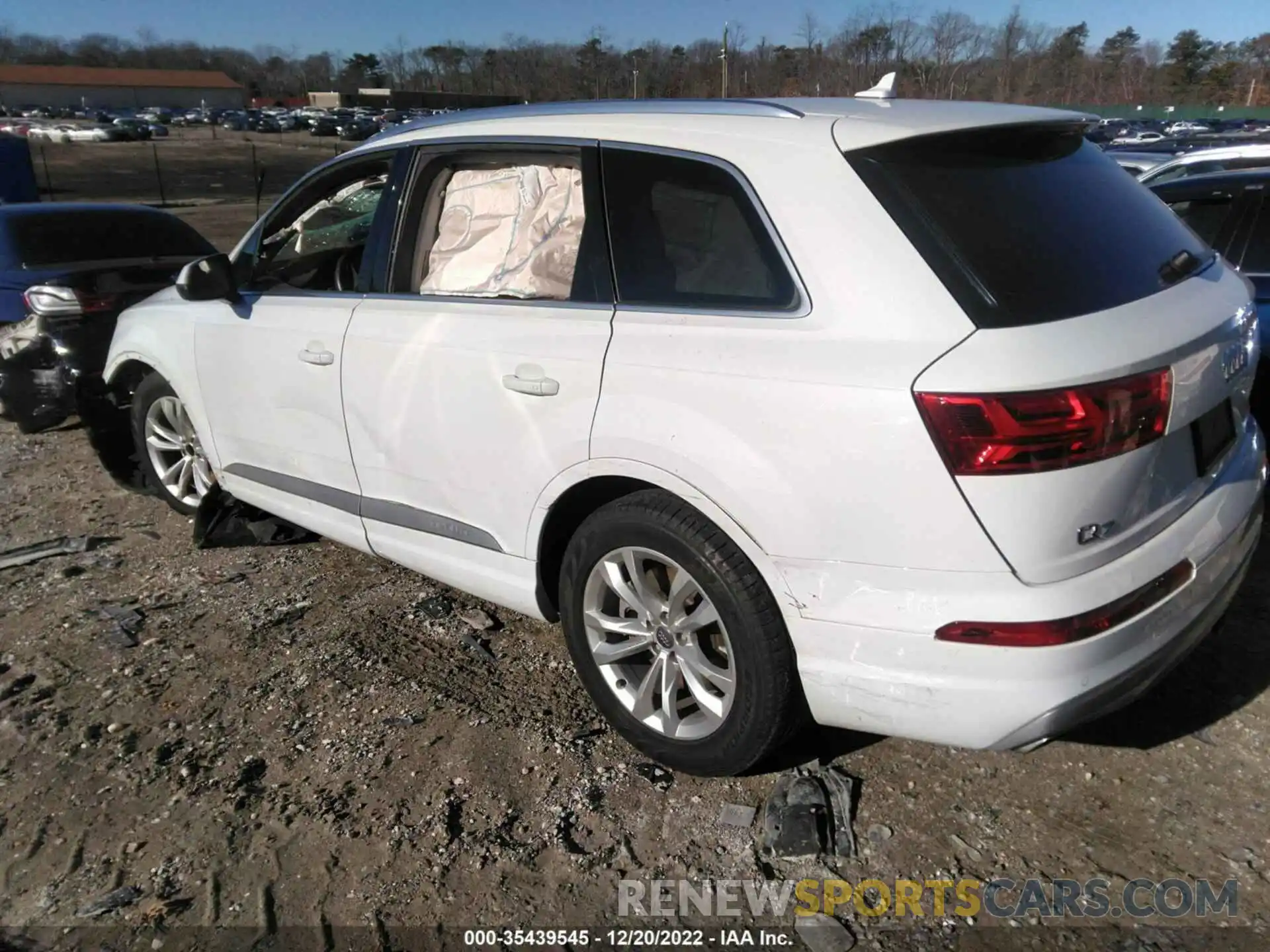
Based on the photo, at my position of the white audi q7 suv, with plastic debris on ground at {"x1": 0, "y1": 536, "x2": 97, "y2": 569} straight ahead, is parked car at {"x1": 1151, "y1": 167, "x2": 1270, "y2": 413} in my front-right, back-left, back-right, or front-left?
back-right

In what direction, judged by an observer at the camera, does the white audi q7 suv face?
facing away from the viewer and to the left of the viewer

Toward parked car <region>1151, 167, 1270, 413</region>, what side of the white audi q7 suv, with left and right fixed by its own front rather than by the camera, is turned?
right

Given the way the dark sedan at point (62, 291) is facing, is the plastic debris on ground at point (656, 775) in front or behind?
behind

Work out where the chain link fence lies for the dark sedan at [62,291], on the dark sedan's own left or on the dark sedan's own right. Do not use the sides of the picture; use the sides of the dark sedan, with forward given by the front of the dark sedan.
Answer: on the dark sedan's own right

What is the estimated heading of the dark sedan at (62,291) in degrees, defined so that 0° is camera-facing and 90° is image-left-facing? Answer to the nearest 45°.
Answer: approximately 135°

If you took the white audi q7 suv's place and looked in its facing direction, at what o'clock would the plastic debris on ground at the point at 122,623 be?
The plastic debris on ground is roughly at 11 o'clock from the white audi q7 suv.

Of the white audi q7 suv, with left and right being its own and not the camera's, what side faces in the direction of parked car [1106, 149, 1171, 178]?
right
